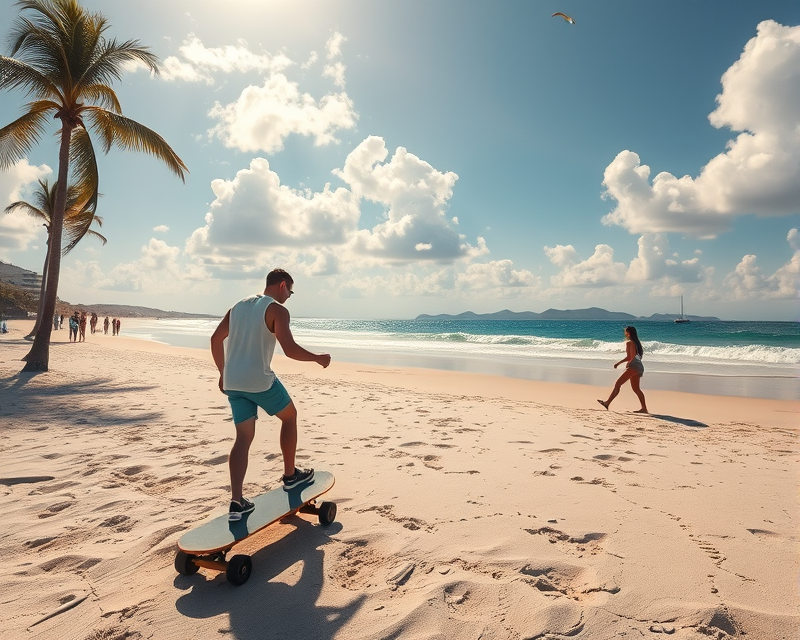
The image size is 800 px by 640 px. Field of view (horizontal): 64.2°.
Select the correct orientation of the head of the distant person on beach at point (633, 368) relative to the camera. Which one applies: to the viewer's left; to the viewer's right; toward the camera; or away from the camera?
to the viewer's left

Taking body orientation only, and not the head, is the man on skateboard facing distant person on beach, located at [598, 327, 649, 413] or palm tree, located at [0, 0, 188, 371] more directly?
the distant person on beach

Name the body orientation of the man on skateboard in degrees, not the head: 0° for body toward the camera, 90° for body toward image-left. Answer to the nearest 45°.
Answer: approximately 225°

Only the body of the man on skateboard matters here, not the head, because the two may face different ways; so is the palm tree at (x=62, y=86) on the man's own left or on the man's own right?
on the man's own left

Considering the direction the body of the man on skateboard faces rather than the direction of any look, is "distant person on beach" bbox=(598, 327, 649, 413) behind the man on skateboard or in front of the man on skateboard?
in front
